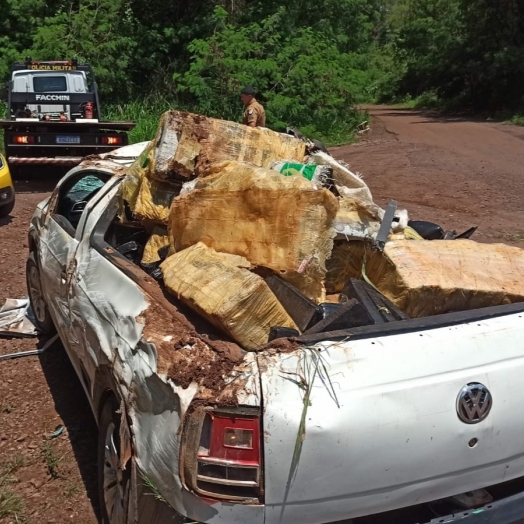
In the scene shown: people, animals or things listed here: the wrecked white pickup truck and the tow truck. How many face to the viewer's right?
0

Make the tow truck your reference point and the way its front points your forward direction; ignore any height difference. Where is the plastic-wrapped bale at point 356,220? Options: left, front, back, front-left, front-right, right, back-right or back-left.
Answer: back

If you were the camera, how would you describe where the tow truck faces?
facing away from the viewer

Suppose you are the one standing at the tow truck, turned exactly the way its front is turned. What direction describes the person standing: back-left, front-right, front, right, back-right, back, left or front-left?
back-right

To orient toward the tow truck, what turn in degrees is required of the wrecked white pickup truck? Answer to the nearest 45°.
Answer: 0° — it already faces it

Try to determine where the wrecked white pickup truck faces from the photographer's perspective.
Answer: facing away from the viewer and to the left of the viewer

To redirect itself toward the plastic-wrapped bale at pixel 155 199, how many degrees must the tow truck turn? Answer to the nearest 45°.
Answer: approximately 180°

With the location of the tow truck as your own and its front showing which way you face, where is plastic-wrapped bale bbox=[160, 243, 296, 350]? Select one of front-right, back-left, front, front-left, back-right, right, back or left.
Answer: back

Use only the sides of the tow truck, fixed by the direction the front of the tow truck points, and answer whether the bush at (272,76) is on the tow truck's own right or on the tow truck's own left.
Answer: on the tow truck's own right
